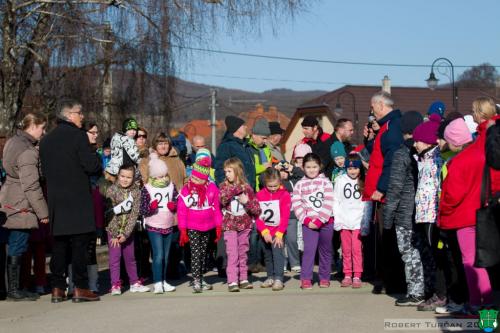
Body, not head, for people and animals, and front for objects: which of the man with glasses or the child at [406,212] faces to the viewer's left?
the child

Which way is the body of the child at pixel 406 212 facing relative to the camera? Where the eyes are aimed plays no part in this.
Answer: to the viewer's left

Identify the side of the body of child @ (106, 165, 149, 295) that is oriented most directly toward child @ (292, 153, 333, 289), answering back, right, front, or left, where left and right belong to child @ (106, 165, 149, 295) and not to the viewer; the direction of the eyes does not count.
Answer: left

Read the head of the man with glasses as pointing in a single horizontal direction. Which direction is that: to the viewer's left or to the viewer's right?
to the viewer's right

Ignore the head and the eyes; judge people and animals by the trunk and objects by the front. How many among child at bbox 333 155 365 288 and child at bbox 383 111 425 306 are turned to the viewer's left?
1

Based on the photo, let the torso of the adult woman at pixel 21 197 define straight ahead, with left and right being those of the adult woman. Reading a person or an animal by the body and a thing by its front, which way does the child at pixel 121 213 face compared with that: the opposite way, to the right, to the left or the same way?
to the right

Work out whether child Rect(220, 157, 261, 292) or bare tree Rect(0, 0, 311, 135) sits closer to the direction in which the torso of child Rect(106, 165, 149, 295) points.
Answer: the child
